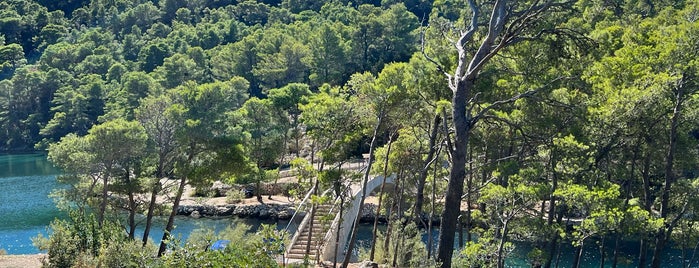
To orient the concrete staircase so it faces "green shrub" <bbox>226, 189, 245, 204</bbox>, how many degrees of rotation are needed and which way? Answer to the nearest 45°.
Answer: approximately 180°

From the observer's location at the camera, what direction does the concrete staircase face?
facing the viewer
